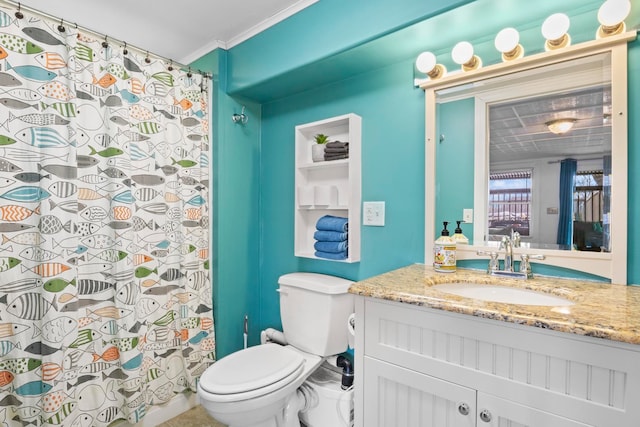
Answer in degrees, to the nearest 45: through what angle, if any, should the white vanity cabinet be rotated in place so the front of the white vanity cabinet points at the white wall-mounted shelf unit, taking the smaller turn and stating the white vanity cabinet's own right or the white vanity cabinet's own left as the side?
approximately 90° to the white vanity cabinet's own right

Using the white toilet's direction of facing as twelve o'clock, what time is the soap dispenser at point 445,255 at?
The soap dispenser is roughly at 8 o'clock from the white toilet.

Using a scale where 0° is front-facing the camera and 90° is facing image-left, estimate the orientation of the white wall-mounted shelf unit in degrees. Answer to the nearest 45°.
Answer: approximately 45°

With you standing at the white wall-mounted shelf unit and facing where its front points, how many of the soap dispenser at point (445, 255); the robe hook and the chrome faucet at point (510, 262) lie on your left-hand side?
2

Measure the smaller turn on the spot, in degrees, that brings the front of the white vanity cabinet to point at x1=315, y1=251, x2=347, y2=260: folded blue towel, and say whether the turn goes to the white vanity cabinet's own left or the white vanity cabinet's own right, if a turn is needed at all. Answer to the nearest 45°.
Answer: approximately 90° to the white vanity cabinet's own right

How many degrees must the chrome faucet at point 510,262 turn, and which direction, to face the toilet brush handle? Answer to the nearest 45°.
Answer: approximately 45° to its right
